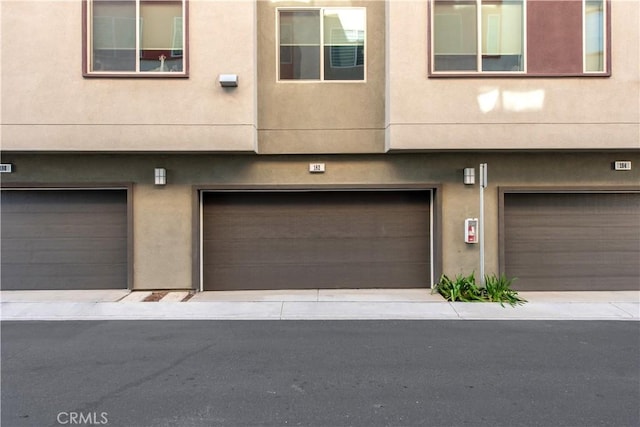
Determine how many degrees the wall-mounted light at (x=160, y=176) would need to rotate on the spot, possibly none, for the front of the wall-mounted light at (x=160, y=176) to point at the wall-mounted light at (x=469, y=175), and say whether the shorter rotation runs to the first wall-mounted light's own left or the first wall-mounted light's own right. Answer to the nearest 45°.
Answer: approximately 90° to the first wall-mounted light's own left

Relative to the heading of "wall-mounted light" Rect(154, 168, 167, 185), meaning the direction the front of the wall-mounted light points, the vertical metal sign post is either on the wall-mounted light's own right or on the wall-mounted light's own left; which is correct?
on the wall-mounted light's own left

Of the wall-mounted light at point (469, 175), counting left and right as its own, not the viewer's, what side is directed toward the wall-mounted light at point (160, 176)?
right

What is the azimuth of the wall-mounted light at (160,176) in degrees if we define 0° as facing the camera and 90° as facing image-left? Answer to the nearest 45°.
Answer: approximately 0°

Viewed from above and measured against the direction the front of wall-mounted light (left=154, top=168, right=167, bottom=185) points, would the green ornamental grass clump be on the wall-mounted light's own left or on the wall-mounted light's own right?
on the wall-mounted light's own left

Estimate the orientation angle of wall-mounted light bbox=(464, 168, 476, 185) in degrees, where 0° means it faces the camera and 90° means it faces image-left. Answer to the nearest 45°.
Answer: approximately 0°
